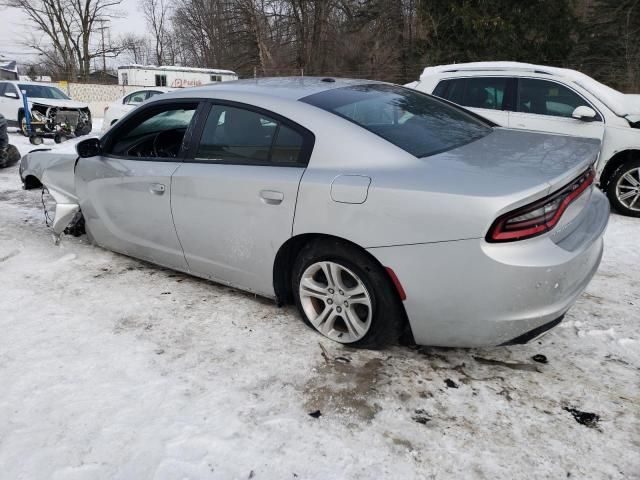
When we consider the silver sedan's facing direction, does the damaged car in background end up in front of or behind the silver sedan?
in front

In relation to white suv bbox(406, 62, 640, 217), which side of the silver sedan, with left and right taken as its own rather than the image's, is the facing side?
right

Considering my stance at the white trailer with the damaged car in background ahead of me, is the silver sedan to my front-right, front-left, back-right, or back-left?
front-left

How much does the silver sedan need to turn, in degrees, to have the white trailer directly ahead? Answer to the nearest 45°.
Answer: approximately 45° to its right

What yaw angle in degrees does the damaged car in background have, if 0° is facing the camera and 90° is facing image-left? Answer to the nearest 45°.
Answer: approximately 315°

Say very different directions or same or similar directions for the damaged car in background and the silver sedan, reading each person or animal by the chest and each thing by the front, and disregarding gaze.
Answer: very different directions

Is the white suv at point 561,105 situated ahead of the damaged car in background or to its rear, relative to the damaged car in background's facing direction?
ahead

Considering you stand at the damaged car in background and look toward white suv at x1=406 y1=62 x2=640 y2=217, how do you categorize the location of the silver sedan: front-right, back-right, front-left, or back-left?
front-right

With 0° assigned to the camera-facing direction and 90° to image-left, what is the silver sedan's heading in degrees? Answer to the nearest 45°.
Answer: approximately 135°

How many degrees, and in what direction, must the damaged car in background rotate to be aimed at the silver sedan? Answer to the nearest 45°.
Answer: approximately 45° to its right
